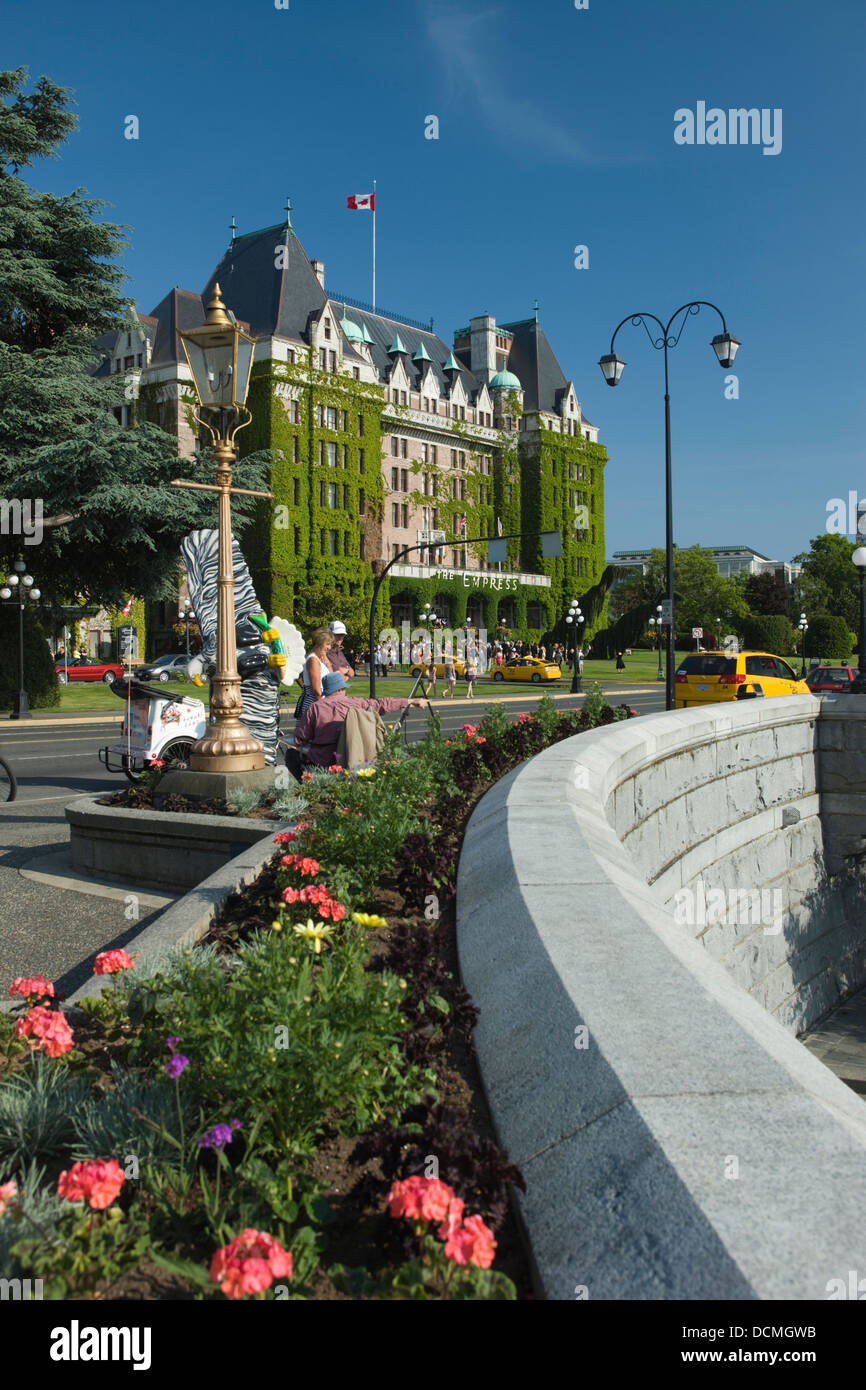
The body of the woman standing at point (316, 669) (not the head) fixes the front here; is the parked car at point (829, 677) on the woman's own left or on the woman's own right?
on the woman's own left

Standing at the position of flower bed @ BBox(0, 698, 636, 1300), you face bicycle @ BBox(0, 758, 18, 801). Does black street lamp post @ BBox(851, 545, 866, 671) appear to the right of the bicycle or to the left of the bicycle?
right

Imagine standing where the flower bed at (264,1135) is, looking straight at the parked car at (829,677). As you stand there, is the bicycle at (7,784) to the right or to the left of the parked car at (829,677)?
left
